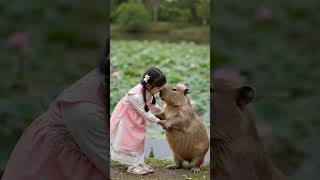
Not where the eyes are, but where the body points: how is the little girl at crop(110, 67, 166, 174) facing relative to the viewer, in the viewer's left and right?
facing to the right of the viewer
